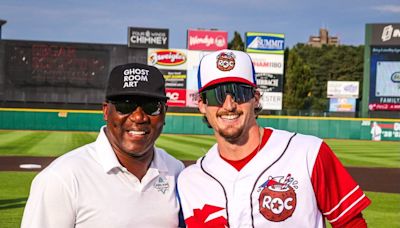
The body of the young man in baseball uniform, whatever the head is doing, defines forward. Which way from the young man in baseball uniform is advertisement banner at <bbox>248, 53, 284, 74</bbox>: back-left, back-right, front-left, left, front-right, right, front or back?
back

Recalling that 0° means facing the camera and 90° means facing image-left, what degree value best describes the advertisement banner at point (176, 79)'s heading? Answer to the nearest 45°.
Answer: approximately 0°

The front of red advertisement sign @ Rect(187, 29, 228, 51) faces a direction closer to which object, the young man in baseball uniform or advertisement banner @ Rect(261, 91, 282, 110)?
the young man in baseball uniform

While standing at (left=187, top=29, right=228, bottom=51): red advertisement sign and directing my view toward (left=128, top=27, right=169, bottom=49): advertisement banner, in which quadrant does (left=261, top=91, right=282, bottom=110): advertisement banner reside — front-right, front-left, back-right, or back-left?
back-left

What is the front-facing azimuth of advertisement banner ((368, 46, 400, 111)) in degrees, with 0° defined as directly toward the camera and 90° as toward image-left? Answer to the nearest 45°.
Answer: approximately 0°
